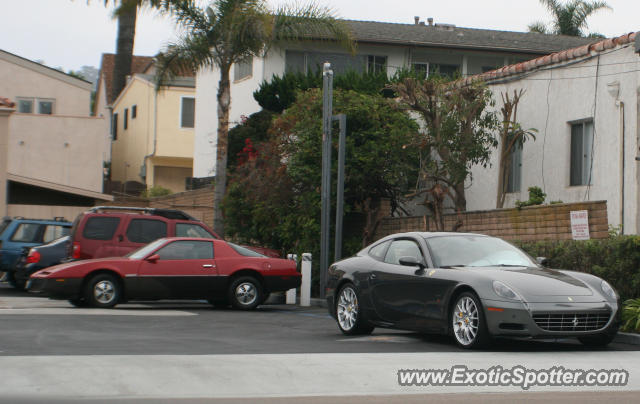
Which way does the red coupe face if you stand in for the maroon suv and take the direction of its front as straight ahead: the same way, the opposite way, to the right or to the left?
the opposite way

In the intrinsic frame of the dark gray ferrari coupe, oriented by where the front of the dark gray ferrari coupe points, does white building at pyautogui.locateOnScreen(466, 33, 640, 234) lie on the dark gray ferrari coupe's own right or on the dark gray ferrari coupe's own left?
on the dark gray ferrari coupe's own left

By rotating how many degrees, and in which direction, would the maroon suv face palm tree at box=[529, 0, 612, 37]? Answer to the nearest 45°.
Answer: approximately 45° to its left

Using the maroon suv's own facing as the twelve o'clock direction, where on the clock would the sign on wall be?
The sign on wall is roughly at 1 o'clock from the maroon suv.

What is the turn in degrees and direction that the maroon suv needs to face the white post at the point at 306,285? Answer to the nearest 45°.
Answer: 0° — it already faces it

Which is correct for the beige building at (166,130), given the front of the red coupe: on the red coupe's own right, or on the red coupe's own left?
on the red coupe's own right

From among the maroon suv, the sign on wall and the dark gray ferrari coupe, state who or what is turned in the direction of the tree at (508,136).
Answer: the maroon suv

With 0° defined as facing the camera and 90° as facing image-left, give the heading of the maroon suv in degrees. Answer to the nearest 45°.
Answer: approximately 270°

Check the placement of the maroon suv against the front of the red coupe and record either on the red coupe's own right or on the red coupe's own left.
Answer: on the red coupe's own right

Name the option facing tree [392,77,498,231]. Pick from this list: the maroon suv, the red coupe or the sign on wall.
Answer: the maroon suv

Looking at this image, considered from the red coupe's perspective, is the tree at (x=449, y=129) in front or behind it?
behind

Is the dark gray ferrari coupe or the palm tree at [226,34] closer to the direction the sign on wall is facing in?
the dark gray ferrari coupe

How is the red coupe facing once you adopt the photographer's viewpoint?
facing to the left of the viewer
